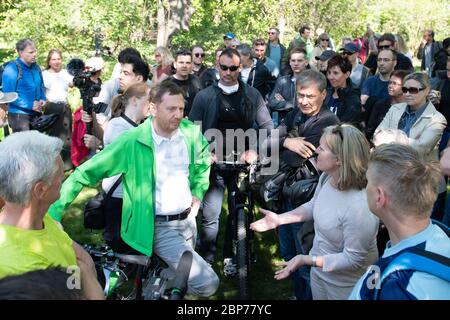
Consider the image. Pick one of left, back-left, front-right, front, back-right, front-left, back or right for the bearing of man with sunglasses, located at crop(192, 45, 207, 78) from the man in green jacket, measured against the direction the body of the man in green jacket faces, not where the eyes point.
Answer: back-left

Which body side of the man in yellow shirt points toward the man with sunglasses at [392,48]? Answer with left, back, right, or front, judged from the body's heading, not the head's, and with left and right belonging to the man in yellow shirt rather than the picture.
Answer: front

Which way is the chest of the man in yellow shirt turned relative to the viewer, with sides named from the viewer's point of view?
facing away from the viewer and to the right of the viewer

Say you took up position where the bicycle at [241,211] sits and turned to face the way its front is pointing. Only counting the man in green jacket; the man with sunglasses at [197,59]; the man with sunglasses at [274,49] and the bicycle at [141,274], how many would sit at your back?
2

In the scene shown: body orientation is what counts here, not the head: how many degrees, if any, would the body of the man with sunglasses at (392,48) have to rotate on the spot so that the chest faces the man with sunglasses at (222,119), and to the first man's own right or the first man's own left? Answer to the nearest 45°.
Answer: approximately 45° to the first man's own right

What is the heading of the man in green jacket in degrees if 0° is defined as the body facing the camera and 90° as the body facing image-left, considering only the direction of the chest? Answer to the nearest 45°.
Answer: approximately 315°

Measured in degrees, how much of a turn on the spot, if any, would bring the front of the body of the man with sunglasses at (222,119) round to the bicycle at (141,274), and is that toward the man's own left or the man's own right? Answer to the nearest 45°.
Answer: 0° — they already face it

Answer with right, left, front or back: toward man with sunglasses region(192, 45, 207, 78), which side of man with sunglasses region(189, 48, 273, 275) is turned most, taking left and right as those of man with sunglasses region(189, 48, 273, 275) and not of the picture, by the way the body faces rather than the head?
back

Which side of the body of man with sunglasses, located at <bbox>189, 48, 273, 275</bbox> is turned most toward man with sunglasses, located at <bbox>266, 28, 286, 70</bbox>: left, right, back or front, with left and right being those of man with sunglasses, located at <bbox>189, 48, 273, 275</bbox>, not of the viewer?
back

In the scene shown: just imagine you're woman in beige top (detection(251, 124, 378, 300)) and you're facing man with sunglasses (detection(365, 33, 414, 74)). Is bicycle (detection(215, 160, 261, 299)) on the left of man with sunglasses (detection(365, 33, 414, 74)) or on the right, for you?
left

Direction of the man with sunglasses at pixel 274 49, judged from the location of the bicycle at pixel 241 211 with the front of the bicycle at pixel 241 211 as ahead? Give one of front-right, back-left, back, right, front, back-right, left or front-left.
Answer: back

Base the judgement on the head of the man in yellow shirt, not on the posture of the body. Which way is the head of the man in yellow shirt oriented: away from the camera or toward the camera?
away from the camera
